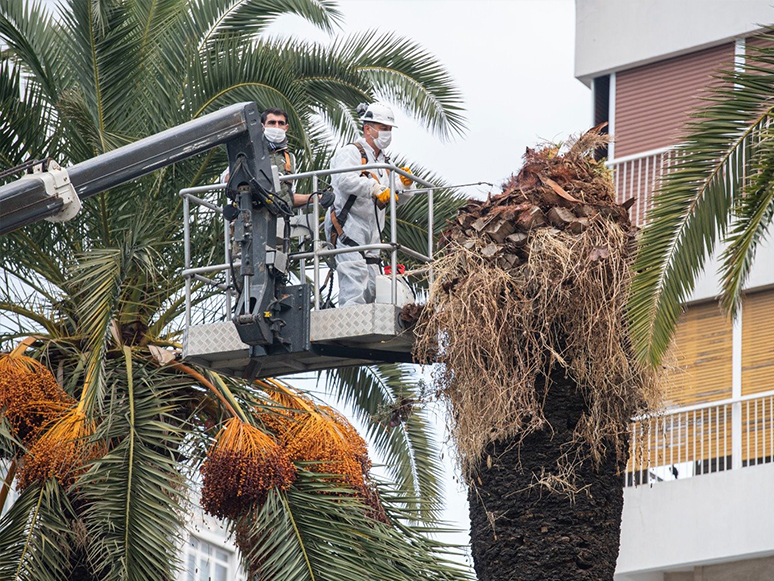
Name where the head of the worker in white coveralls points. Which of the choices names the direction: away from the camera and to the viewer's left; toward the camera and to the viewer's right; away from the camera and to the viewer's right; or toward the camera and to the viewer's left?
toward the camera and to the viewer's right

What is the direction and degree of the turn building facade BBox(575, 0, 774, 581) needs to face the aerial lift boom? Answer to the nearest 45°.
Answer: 0° — it already faces it

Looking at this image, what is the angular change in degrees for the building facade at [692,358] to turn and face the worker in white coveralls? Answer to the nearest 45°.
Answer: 0° — it already faces them

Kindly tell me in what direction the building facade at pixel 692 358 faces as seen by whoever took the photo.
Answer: facing the viewer and to the left of the viewer
